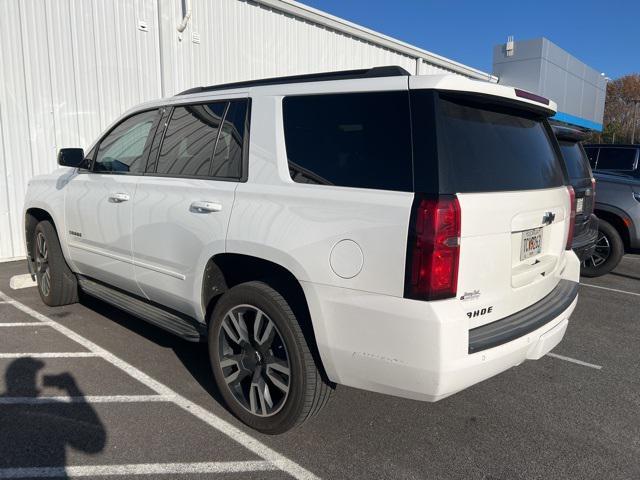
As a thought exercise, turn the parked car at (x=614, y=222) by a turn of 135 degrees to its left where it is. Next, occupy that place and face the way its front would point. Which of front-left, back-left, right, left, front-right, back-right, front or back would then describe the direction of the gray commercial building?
front

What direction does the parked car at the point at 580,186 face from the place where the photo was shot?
facing away from the viewer and to the left of the viewer

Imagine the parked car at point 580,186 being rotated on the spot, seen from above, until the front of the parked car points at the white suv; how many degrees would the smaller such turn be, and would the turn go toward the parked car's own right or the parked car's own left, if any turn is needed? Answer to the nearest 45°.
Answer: approximately 135° to the parked car's own left

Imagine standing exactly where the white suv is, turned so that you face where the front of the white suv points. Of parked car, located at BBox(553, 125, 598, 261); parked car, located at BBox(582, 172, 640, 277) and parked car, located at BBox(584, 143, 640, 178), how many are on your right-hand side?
3

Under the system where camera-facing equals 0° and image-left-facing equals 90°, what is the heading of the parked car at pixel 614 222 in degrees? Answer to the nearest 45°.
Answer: approximately 315°

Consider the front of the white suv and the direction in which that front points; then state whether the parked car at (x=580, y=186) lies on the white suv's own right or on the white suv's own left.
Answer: on the white suv's own right

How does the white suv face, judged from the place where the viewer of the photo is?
facing away from the viewer and to the left of the viewer

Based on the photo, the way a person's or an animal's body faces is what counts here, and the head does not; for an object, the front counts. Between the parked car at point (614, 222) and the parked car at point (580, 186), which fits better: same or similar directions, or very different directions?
very different directions

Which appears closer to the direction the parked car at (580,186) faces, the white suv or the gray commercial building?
the gray commercial building

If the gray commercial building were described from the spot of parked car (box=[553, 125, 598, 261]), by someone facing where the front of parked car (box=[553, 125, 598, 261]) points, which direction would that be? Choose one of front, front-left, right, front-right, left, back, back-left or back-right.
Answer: front-right

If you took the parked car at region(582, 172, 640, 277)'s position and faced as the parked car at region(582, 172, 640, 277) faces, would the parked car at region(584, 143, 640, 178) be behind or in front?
behind
